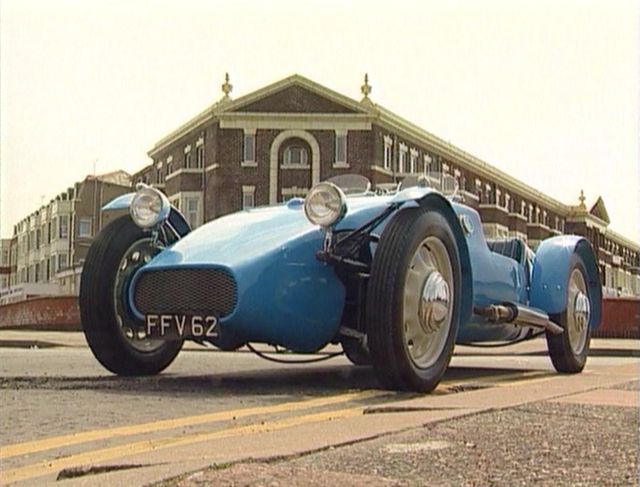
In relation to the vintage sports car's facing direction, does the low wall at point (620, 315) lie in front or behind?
behind

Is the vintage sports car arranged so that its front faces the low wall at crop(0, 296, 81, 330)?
no

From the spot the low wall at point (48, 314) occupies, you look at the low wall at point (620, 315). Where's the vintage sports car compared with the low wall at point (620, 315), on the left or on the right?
right

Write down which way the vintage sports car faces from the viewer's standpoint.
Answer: facing the viewer and to the left of the viewer

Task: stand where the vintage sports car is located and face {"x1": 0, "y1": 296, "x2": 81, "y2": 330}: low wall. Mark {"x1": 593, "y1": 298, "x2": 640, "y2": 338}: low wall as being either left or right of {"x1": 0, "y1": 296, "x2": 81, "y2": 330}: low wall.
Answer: right
